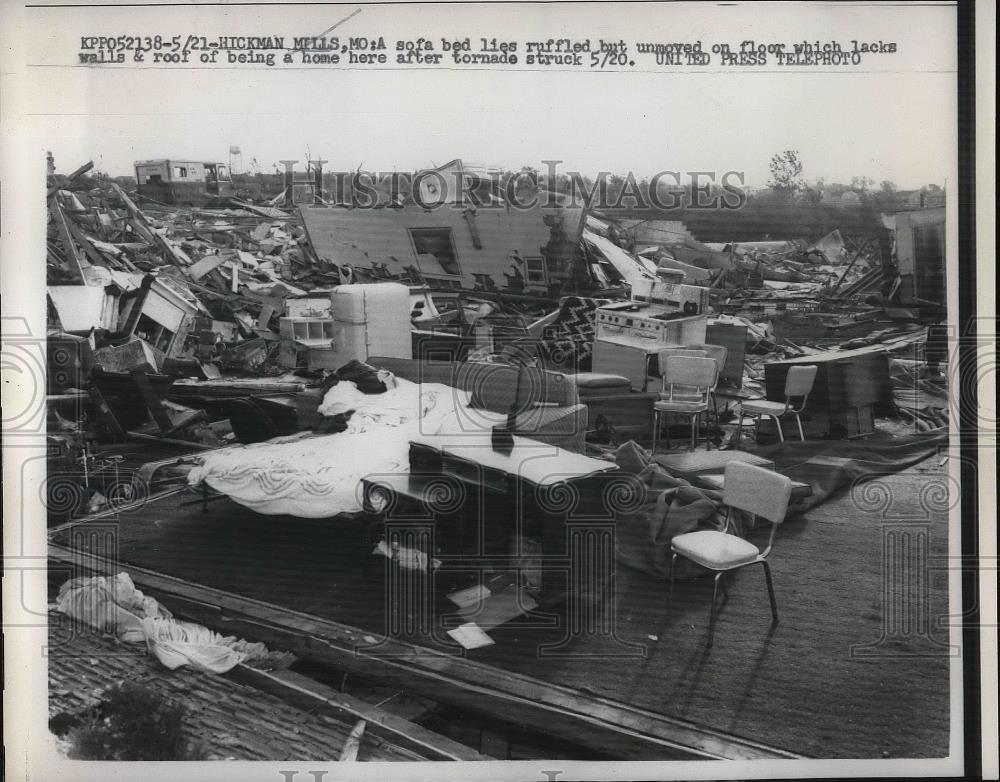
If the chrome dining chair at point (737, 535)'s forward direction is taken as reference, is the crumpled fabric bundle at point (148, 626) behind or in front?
in front

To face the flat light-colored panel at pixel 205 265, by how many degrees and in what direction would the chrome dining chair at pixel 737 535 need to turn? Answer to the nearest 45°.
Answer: approximately 45° to its right

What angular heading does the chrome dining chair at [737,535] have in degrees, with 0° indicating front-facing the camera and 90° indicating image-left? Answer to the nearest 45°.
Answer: approximately 45°
